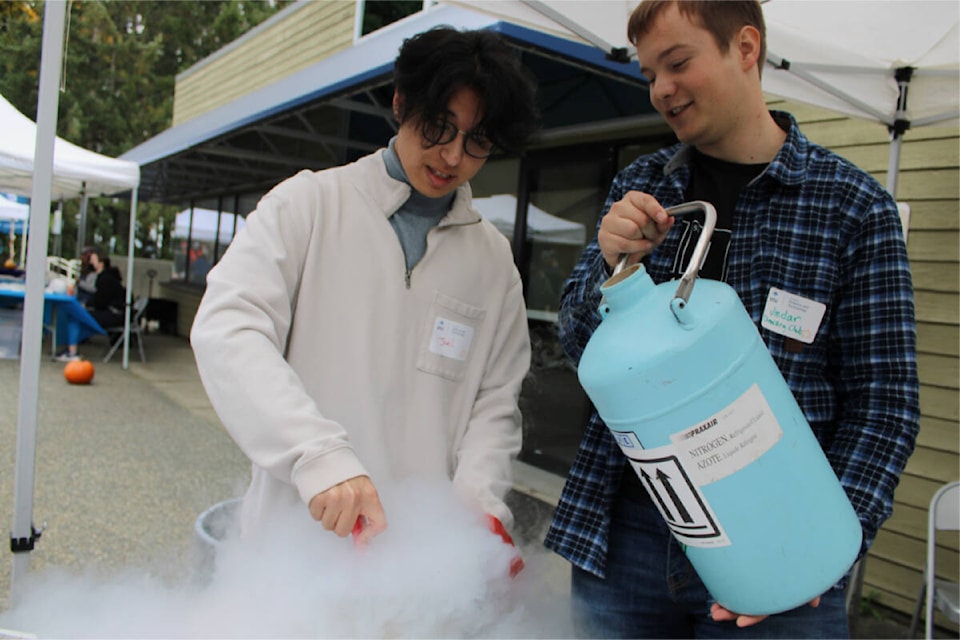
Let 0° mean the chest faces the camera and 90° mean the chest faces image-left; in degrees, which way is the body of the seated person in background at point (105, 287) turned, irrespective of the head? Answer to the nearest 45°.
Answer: approximately 90°

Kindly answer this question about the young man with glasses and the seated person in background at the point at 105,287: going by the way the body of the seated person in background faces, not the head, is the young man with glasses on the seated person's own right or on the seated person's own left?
on the seated person's own left

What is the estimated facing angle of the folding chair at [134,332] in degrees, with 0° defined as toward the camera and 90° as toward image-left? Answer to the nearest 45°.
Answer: approximately 90°

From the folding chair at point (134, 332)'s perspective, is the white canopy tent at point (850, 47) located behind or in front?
behind
